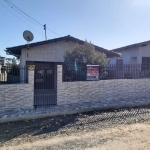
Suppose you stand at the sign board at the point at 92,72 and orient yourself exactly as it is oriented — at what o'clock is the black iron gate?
The black iron gate is roughly at 2 o'clock from the sign board.

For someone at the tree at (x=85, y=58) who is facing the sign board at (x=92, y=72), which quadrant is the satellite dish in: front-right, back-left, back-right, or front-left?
back-right

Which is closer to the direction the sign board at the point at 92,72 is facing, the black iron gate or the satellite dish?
the black iron gate

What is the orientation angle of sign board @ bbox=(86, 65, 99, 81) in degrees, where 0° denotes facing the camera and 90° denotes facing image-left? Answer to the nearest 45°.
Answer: approximately 0°

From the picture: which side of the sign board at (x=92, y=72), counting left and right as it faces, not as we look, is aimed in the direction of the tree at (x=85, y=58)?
back

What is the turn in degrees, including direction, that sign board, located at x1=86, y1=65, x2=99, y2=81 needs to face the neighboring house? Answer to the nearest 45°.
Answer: approximately 135° to its left

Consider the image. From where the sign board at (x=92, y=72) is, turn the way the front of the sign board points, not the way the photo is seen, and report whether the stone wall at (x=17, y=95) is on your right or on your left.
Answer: on your right

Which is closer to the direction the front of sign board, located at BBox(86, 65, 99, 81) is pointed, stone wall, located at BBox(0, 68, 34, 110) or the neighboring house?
the stone wall

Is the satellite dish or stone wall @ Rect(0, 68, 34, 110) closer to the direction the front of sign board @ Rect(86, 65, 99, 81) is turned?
the stone wall

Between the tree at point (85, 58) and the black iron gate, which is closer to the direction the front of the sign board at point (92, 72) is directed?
the black iron gate
